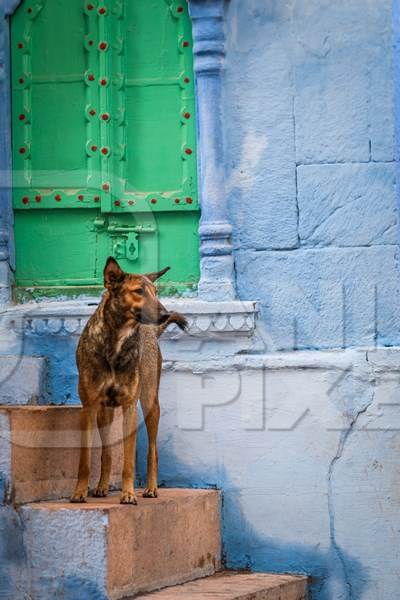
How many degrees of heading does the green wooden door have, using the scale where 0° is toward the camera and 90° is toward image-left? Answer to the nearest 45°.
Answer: approximately 0°
